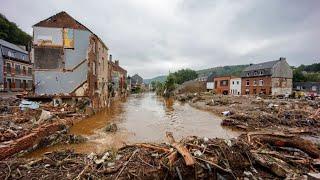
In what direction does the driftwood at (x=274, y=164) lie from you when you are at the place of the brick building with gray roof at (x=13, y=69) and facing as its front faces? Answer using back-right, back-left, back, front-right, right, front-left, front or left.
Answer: front-right

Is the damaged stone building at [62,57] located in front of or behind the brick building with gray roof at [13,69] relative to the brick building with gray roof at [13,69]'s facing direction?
in front

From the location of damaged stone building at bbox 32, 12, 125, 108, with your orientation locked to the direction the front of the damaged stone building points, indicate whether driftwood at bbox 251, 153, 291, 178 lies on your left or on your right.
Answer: on your right

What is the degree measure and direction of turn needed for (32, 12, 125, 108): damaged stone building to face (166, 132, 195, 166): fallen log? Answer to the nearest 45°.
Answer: approximately 90° to its right

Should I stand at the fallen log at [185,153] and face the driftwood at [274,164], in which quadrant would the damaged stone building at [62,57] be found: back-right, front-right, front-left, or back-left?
back-left

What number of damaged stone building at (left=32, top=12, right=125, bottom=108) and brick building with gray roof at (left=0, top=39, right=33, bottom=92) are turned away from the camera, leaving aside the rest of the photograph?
0

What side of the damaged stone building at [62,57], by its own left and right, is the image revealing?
right

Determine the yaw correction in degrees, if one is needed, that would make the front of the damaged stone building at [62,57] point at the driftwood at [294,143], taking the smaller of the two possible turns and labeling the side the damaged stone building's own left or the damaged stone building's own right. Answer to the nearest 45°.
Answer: approximately 45° to the damaged stone building's own right

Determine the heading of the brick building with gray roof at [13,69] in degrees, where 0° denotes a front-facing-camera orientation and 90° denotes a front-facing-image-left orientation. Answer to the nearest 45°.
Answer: approximately 315°

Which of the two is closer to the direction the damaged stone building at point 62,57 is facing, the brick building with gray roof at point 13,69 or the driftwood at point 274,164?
the driftwood

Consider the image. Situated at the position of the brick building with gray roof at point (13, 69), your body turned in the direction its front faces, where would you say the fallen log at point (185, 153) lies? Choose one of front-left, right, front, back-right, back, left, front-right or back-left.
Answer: front-right
